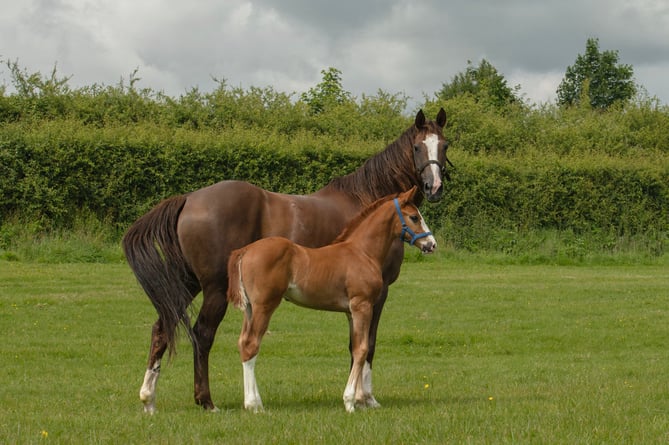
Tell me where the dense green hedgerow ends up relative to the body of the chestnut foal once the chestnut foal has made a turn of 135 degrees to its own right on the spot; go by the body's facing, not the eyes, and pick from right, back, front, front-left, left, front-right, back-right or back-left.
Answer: back-right

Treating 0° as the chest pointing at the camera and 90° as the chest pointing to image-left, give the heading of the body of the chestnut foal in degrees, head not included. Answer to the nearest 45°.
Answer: approximately 270°
